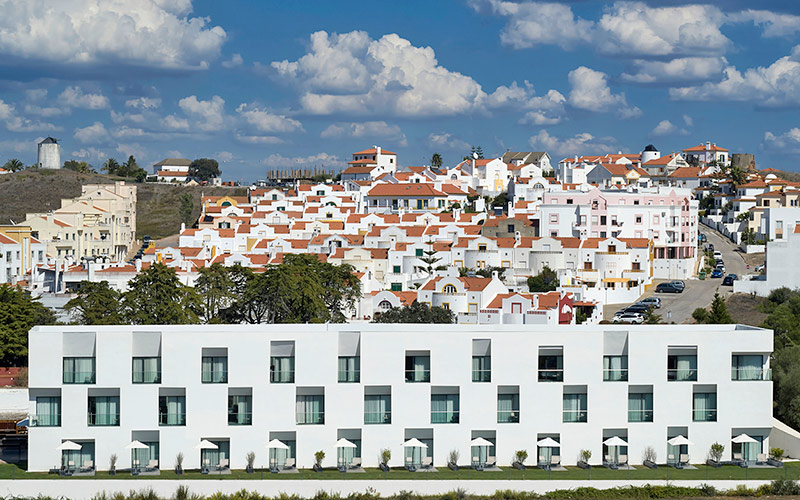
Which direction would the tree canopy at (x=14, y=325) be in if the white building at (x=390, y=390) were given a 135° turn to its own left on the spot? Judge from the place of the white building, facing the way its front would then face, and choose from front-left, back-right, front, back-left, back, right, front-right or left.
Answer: left

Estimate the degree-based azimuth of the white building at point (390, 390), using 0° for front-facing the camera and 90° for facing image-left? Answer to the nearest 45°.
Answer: approximately 0°

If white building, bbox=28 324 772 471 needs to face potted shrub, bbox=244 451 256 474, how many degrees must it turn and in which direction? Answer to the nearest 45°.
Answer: approximately 90° to its right

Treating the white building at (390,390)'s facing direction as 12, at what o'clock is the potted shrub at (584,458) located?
The potted shrub is roughly at 9 o'clock from the white building.

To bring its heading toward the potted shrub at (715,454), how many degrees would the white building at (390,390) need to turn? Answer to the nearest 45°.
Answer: approximately 90° to its left

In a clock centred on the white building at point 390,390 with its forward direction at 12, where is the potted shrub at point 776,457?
The potted shrub is roughly at 9 o'clock from the white building.

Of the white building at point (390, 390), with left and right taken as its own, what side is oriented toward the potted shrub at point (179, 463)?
right

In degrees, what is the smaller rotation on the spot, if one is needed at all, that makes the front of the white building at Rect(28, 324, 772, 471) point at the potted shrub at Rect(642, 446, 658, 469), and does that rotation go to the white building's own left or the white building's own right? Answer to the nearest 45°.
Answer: approximately 90° to the white building's own left

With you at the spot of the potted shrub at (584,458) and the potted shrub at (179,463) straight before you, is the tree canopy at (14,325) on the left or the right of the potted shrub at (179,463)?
right
